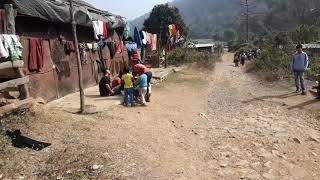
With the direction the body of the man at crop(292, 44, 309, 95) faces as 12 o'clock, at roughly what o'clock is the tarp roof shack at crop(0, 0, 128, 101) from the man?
The tarp roof shack is roughly at 2 o'clock from the man.

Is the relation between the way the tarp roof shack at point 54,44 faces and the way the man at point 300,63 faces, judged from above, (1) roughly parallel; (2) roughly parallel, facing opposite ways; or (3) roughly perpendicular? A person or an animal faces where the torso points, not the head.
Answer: roughly perpendicular

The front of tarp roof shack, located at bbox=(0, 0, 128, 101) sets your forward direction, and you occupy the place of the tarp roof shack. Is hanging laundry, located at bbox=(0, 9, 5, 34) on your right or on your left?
on your right

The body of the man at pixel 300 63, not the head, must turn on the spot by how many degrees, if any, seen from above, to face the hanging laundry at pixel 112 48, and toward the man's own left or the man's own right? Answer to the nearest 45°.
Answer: approximately 90° to the man's own right

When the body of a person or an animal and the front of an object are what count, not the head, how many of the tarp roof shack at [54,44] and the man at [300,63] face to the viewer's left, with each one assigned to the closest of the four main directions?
0

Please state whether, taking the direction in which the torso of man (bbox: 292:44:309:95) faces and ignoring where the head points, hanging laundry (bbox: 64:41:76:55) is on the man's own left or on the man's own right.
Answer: on the man's own right

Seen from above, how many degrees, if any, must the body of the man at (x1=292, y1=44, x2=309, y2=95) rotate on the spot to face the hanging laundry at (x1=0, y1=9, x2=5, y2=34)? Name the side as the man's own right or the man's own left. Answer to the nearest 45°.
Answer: approximately 45° to the man's own right

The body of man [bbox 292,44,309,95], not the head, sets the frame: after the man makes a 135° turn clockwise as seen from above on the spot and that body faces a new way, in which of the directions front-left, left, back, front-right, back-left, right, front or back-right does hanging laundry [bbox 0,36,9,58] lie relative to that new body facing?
left

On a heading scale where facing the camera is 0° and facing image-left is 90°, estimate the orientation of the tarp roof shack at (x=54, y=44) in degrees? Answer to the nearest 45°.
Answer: approximately 315°
